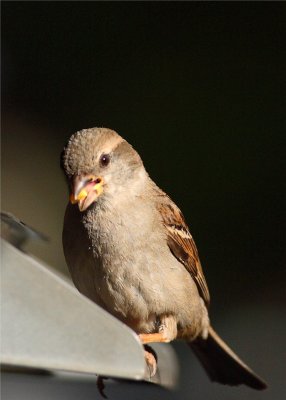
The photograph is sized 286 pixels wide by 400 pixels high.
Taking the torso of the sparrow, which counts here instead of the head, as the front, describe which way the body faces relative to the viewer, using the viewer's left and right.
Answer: facing the viewer and to the left of the viewer
